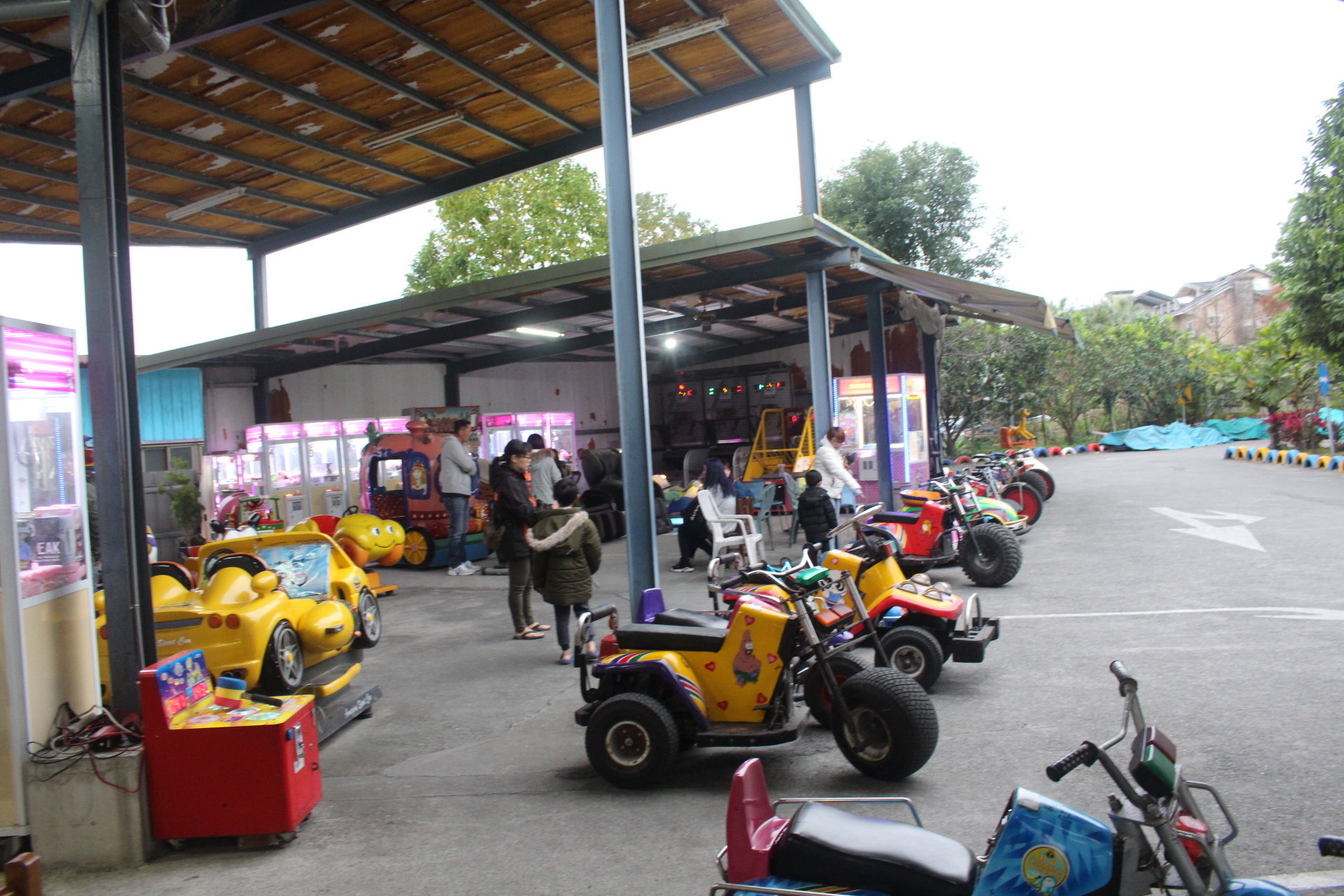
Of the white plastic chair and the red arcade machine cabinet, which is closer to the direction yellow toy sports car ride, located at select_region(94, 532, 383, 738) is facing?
the white plastic chair

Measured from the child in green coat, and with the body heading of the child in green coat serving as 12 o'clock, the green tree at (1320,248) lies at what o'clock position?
The green tree is roughly at 2 o'clock from the child in green coat.

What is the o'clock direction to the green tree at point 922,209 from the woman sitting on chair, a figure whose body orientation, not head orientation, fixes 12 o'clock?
The green tree is roughly at 4 o'clock from the woman sitting on chair.

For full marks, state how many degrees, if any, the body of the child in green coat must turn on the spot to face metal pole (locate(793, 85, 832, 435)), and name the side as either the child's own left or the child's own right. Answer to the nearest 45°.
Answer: approximately 45° to the child's own right

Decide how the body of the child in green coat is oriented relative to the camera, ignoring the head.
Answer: away from the camera

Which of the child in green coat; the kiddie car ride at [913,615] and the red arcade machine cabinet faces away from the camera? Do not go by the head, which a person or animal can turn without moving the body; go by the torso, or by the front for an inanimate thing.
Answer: the child in green coat

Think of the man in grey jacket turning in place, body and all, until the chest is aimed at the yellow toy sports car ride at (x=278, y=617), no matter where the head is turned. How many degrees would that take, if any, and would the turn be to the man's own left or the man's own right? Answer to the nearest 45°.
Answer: approximately 90° to the man's own right

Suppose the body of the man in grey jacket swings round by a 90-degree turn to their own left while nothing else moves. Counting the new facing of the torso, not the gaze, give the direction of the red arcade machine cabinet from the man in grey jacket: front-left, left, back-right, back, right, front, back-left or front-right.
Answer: back

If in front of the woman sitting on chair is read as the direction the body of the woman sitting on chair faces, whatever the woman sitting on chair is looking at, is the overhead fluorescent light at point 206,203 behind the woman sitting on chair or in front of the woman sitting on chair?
in front

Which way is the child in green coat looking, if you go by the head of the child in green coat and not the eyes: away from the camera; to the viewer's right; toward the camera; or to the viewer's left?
away from the camera

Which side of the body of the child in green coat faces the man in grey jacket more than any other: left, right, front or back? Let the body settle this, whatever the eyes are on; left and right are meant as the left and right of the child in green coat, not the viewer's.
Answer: front

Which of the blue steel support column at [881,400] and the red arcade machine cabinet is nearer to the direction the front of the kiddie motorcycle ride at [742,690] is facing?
the blue steel support column

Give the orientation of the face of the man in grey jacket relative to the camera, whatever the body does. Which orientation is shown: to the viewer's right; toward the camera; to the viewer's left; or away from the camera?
to the viewer's right
